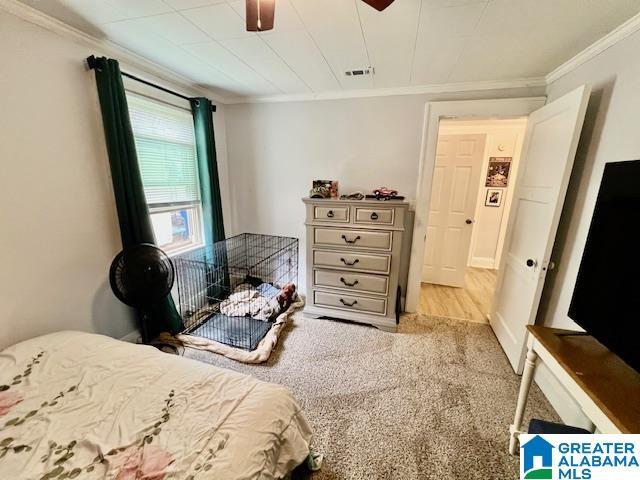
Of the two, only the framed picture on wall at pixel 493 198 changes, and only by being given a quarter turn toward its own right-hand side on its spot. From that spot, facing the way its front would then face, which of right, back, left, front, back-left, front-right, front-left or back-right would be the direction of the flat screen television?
left

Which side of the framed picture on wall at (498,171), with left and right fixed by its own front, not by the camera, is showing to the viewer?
front

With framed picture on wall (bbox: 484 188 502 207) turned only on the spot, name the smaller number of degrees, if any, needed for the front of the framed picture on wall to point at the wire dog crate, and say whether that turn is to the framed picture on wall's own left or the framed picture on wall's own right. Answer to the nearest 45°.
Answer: approximately 45° to the framed picture on wall's own right

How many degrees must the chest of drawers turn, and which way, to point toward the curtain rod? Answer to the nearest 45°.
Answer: approximately 90° to its right

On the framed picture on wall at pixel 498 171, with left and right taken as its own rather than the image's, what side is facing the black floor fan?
front

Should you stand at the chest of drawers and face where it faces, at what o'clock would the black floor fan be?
The black floor fan is roughly at 2 o'clock from the chest of drawers.

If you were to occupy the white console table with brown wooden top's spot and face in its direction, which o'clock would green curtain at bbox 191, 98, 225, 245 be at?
The green curtain is roughly at 1 o'clock from the white console table with brown wooden top.

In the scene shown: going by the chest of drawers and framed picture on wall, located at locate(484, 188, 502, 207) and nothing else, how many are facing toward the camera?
2

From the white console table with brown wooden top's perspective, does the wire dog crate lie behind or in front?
in front

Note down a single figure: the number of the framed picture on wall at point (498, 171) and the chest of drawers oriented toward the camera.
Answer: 2

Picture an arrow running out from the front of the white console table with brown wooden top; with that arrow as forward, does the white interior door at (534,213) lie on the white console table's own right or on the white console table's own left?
on the white console table's own right

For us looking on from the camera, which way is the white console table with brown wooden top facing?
facing the viewer and to the left of the viewer

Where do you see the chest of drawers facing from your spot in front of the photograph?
facing the viewer

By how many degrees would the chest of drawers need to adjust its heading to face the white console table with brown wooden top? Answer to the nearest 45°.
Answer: approximately 45° to its left

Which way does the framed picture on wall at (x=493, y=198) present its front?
toward the camera

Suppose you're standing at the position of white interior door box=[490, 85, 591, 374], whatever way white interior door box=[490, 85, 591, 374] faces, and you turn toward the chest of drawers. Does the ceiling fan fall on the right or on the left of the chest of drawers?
left

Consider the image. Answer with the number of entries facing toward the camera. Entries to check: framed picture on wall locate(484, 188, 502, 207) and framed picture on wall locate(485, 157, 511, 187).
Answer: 2

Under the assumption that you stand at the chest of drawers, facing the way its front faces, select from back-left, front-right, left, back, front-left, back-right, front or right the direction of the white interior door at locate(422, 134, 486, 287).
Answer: back-left

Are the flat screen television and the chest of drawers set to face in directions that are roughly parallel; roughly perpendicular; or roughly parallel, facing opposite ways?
roughly perpendicular

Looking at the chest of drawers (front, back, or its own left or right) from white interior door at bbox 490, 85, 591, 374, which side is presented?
left

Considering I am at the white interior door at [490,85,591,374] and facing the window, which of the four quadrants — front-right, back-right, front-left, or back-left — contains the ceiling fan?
front-left
